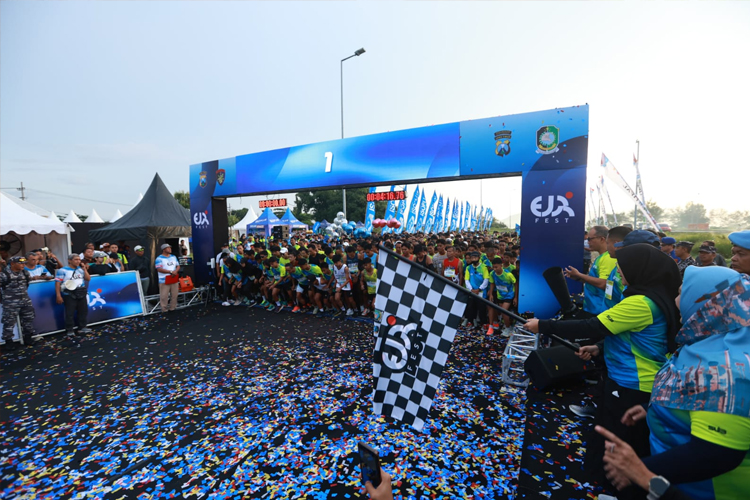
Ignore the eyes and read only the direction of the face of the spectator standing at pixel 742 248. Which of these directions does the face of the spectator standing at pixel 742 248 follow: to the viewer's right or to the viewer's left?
to the viewer's left

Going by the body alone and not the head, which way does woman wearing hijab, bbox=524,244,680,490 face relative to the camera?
to the viewer's left

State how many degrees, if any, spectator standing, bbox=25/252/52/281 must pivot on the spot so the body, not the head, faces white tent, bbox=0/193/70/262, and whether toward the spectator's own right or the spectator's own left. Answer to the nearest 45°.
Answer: approximately 135° to the spectator's own left

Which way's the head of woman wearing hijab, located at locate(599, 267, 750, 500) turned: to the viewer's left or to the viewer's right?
to the viewer's left

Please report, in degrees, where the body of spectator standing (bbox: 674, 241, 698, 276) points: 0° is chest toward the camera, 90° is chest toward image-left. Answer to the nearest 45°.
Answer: approximately 90°

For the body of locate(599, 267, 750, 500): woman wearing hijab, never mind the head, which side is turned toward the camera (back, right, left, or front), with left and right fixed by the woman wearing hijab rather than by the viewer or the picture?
left
